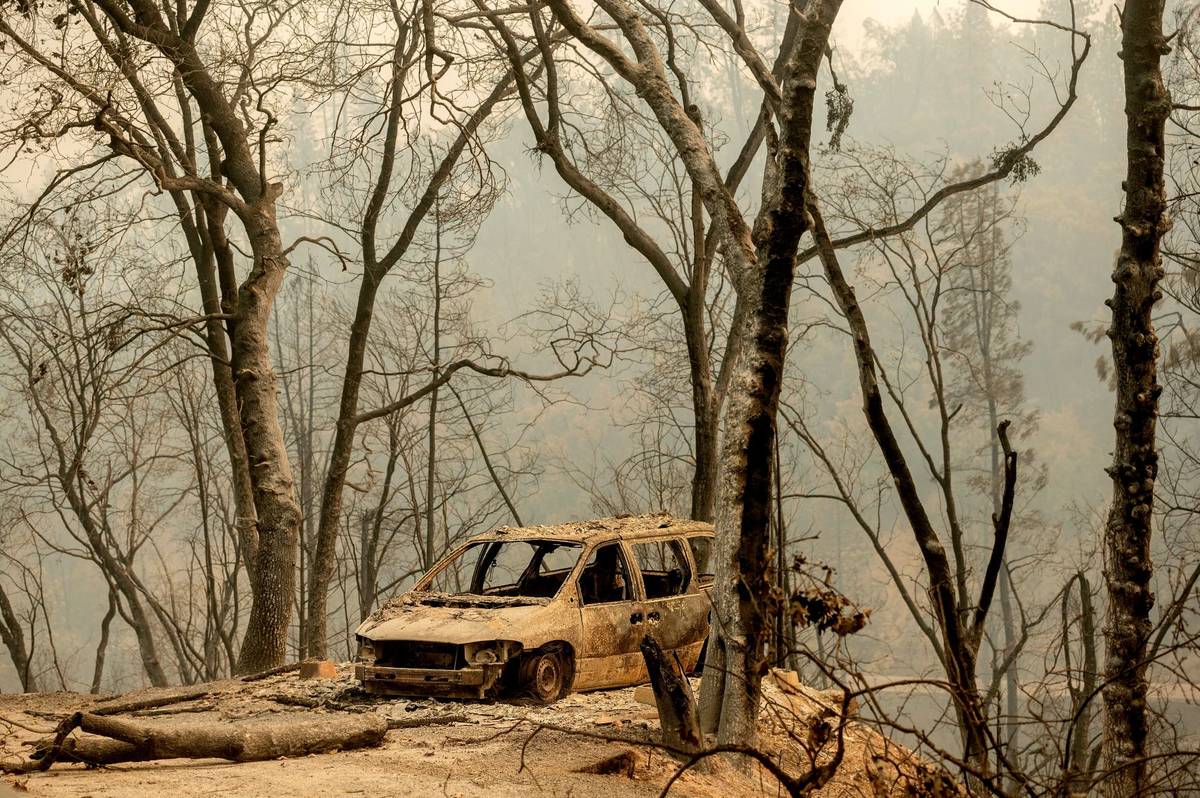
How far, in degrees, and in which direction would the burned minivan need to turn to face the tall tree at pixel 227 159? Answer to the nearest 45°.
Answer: approximately 90° to its right

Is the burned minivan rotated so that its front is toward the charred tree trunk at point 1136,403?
no

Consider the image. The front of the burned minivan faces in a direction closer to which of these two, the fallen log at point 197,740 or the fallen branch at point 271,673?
the fallen log

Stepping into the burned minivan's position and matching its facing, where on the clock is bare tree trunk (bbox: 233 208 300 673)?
The bare tree trunk is roughly at 3 o'clock from the burned minivan.

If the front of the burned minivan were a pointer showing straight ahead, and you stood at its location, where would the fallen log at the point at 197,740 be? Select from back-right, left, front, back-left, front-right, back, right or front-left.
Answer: front

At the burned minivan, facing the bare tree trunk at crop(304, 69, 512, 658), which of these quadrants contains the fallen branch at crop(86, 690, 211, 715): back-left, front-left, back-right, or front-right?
front-left

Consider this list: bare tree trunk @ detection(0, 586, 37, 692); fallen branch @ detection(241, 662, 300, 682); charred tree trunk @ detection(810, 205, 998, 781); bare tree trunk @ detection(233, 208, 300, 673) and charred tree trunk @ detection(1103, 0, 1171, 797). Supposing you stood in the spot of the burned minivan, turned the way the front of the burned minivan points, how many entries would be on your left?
2

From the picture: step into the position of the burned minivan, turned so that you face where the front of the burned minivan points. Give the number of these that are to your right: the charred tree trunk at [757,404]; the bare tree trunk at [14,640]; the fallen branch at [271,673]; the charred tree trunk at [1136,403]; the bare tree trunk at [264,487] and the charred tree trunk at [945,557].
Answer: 3

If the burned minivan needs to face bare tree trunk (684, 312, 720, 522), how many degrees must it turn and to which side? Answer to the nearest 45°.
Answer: approximately 180°

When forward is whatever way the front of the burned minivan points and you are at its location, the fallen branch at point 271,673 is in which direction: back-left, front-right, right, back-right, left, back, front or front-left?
right

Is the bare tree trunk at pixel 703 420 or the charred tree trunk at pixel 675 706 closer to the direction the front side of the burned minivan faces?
the charred tree trunk

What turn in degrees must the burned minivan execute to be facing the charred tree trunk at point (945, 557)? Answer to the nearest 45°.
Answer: approximately 90° to its left

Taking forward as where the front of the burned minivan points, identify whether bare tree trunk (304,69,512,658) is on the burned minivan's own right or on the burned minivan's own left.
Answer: on the burned minivan's own right

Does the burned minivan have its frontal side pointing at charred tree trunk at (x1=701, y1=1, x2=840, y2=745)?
no

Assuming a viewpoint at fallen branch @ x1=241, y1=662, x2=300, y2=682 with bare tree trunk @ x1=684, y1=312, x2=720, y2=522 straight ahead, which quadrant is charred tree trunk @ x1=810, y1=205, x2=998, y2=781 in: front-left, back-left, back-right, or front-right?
front-right

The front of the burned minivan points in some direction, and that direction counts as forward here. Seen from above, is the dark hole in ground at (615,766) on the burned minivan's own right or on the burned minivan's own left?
on the burned minivan's own left

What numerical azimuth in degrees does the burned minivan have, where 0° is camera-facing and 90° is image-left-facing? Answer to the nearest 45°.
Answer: approximately 45°

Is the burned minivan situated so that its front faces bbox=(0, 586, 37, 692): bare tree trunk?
no
